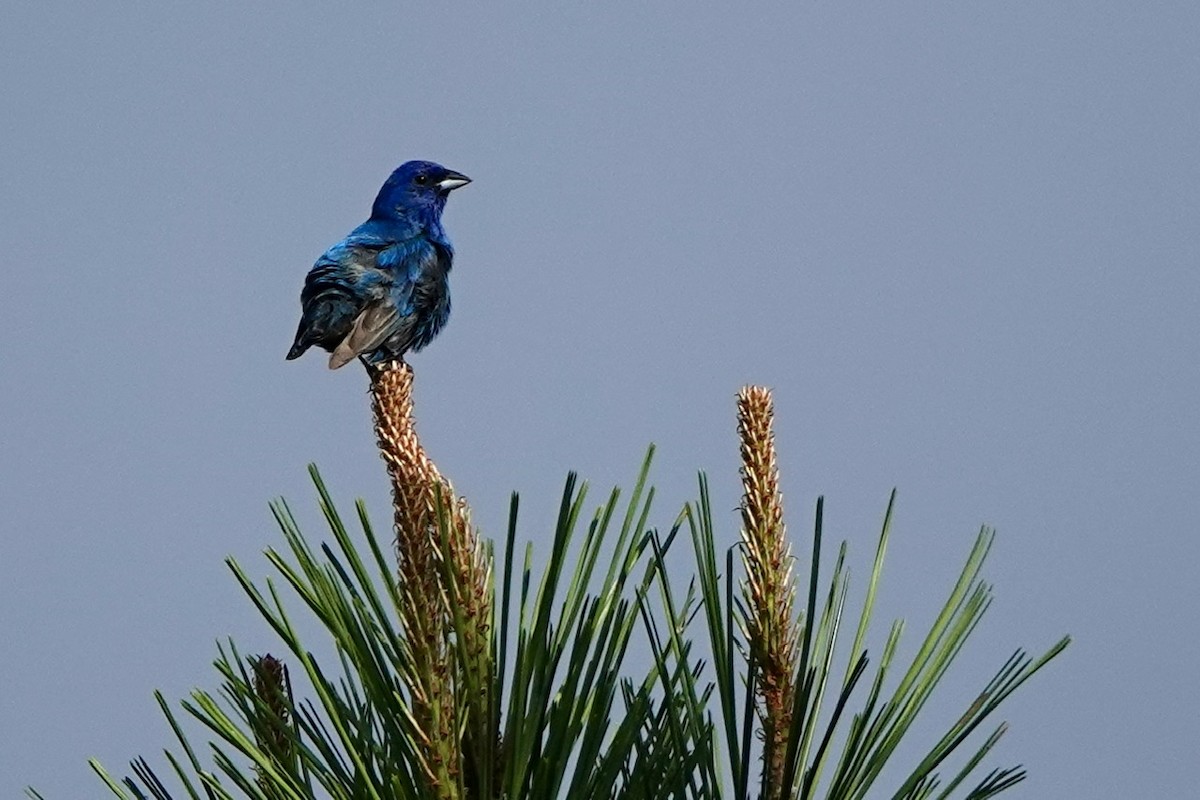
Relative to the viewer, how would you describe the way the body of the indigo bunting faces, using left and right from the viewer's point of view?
facing to the right of the viewer
